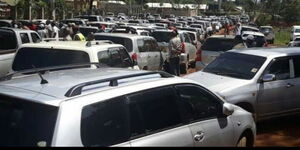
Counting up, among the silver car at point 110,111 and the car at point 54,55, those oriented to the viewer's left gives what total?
0

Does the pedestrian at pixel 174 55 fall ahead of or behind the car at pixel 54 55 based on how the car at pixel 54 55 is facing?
ahead

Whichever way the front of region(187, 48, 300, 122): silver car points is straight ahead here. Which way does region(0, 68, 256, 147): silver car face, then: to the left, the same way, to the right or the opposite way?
the opposite way

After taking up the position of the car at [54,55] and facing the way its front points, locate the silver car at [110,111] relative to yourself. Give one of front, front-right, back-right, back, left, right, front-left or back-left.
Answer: back-right

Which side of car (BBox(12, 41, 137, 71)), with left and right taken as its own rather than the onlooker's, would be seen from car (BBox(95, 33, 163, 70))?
front

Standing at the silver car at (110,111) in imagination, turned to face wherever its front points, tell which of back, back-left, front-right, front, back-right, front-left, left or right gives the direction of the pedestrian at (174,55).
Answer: front-left

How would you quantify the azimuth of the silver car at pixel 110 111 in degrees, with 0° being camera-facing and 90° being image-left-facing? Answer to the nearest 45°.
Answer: approximately 225°

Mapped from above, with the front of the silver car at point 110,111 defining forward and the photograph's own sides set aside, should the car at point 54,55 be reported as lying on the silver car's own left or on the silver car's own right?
on the silver car's own left

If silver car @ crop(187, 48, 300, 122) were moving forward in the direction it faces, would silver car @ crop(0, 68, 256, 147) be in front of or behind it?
in front

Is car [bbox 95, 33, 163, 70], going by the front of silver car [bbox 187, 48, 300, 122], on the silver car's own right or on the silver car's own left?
on the silver car's own right

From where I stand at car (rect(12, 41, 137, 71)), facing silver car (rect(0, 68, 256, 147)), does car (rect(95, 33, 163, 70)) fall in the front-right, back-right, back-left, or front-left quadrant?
back-left

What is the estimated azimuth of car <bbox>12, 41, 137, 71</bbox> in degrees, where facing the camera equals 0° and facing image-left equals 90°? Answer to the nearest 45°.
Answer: approximately 225°
